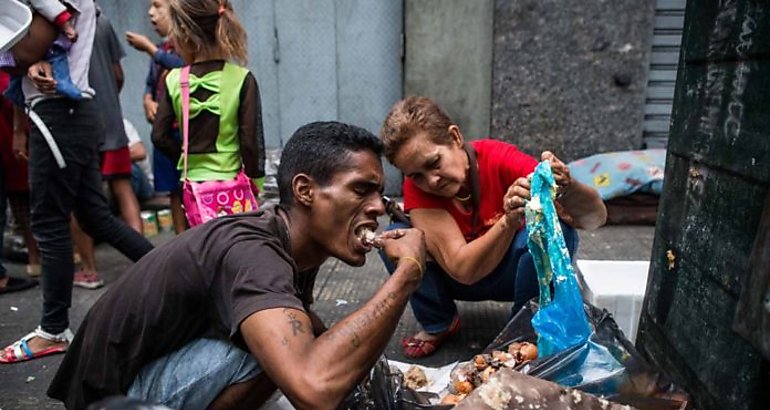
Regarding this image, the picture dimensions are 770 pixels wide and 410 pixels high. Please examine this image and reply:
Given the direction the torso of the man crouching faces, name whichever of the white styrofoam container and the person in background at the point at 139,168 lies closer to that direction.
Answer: the white styrofoam container

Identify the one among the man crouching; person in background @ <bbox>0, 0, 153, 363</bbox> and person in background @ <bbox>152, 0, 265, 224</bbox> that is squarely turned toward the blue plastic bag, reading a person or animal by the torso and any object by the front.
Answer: the man crouching

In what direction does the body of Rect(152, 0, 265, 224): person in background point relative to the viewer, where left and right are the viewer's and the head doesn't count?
facing away from the viewer

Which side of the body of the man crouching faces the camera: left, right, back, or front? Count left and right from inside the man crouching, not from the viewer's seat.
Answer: right

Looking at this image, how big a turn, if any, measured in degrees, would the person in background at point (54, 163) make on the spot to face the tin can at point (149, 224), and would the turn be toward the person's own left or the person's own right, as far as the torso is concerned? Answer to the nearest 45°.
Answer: approximately 90° to the person's own right

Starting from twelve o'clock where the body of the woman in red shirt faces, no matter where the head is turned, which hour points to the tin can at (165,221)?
The tin can is roughly at 3 o'clock from the woman in red shirt.

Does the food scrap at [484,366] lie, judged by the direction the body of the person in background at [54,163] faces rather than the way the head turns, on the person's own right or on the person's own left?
on the person's own left

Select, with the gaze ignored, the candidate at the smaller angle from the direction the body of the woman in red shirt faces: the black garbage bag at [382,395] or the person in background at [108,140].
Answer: the black garbage bag

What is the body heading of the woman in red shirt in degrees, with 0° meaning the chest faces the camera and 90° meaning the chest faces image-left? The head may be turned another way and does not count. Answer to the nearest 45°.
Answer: approximately 45°

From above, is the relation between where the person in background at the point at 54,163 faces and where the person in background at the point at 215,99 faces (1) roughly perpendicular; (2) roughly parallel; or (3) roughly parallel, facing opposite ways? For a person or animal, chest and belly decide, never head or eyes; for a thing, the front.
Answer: roughly perpendicular
